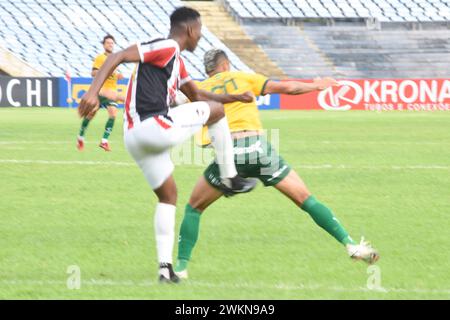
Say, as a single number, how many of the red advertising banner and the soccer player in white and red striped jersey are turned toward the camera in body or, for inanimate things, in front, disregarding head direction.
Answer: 1

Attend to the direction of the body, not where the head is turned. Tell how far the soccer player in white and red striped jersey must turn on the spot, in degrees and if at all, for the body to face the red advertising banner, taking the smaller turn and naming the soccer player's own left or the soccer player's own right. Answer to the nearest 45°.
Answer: approximately 45° to the soccer player's own left

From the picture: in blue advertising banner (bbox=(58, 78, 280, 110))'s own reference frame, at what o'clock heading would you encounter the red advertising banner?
The red advertising banner is roughly at 9 o'clock from the blue advertising banner.

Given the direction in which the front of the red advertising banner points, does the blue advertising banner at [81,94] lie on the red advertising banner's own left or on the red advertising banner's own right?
on the red advertising banner's own right

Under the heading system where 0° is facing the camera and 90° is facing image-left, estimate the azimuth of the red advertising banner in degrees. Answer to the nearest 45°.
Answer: approximately 0°

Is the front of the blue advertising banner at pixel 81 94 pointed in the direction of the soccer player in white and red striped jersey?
yes

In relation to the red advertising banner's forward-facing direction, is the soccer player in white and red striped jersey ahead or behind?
ahead

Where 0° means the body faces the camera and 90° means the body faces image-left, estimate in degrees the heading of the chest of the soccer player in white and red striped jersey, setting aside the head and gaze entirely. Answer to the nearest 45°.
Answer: approximately 225°

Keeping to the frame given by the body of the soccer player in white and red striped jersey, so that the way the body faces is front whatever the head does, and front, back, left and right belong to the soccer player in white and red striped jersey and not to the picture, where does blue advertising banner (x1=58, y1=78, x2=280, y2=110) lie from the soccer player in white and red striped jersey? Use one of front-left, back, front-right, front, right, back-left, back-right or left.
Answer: front-left
